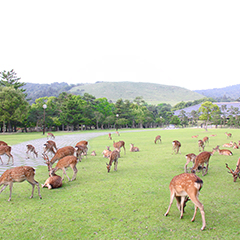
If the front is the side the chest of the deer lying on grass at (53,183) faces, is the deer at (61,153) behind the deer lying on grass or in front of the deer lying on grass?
behind

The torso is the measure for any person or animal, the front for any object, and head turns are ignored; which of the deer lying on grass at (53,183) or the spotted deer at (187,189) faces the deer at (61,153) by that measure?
the spotted deer

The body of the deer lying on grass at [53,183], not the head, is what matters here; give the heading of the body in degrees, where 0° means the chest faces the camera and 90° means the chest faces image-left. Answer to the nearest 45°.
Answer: approximately 45°

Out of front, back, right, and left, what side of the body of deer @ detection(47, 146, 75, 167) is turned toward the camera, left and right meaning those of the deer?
left

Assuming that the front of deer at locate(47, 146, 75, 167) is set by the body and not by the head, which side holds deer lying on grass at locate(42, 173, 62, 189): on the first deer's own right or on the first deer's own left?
on the first deer's own left

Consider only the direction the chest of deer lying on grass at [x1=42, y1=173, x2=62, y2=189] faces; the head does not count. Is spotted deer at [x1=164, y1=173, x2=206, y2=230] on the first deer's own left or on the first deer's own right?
on the first deer's own left

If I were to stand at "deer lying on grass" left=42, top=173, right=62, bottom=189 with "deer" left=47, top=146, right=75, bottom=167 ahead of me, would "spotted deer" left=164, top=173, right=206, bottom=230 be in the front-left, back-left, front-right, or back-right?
back-right
